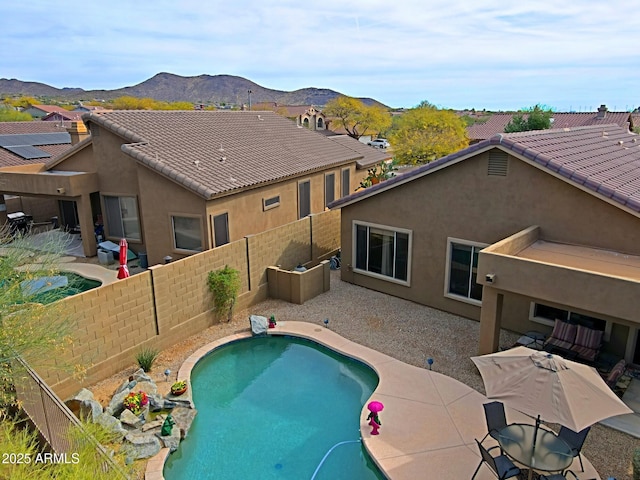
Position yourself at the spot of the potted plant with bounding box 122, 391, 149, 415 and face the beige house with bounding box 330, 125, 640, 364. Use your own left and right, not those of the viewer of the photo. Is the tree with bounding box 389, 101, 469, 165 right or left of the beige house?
left

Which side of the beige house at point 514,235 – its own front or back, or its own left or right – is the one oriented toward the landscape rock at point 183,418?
back

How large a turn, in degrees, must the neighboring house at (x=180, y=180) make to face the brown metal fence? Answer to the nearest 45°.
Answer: approximately 135° to its right

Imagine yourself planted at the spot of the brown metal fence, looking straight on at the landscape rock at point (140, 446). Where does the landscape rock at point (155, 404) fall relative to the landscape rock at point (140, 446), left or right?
left

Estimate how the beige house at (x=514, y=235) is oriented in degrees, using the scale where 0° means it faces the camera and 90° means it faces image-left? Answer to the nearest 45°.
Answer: approximately 225°

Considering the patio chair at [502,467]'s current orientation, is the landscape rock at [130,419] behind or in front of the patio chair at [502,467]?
behind

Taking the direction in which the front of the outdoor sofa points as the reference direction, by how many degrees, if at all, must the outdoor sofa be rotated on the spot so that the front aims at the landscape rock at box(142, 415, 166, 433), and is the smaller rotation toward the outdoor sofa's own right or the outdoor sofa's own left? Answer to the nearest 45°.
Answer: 0° — it already faces it

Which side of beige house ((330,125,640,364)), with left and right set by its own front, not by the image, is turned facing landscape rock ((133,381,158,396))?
back

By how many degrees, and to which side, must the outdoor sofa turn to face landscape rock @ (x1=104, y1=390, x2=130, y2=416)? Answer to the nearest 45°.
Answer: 0° — it already faces it

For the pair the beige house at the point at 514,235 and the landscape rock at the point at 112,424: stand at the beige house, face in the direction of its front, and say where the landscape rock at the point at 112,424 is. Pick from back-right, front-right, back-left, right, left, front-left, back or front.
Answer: back

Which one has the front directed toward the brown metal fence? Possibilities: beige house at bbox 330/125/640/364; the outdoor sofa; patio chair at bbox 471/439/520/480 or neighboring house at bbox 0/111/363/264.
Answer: the outdoor sofa

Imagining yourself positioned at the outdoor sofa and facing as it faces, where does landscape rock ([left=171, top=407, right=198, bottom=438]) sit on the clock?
The landscape rock is roughly at 12 o'clock from the outdoor sofa.

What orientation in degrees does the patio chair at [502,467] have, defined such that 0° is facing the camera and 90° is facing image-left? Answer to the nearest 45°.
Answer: approximately 225°
